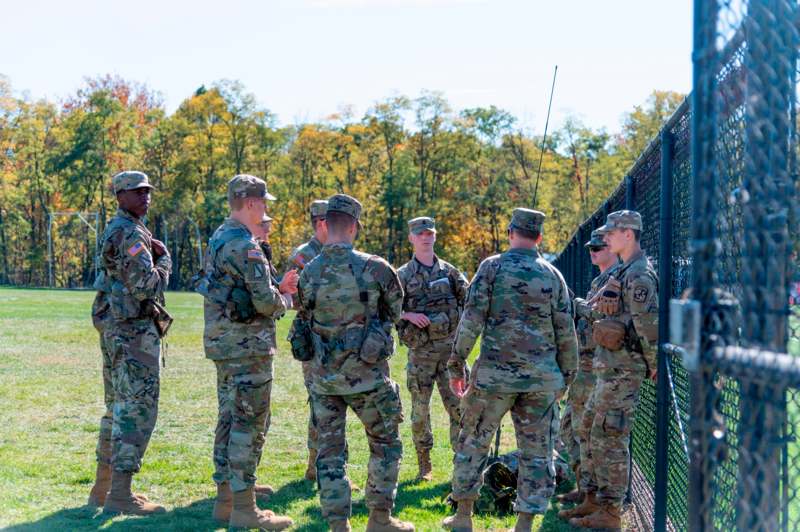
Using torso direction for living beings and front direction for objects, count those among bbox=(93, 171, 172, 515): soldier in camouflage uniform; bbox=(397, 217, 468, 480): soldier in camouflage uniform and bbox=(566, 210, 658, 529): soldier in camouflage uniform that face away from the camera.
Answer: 0

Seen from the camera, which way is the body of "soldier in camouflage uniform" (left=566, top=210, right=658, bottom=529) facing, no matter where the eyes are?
to the viewer's left

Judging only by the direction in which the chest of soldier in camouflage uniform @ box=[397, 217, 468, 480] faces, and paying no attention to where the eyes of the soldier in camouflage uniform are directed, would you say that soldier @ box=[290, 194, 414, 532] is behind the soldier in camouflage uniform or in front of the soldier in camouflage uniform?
in front

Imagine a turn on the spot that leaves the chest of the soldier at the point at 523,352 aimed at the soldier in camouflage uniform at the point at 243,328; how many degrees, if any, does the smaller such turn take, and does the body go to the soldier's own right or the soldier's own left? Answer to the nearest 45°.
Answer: approximately 90° to the soldier's own left

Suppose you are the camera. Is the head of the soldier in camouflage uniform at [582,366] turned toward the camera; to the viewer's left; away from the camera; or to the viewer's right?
to the viewer's left

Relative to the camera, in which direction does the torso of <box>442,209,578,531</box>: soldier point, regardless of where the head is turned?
away from the camera

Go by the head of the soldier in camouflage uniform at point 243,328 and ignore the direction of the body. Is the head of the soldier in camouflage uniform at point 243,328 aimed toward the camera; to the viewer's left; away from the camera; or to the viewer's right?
to the viewer's right

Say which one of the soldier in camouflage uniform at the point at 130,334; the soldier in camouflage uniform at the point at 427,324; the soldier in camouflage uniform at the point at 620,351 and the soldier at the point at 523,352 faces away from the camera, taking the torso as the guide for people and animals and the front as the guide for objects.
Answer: the soldier

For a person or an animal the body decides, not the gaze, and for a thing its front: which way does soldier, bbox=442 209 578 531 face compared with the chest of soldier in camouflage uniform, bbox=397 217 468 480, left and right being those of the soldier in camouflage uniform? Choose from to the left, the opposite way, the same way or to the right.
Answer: the opposite way

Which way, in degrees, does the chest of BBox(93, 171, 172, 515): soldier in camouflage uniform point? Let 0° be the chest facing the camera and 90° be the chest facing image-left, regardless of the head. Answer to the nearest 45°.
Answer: approximately 270°

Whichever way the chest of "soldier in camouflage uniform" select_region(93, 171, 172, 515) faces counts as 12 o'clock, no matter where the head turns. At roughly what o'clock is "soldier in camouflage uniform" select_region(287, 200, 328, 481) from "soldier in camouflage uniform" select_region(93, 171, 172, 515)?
"soldier in camouflage uniform" select_region(287, 200, 328, 481) is roughly at 11 o'clock from "soldier in camouflage uniform" select_region(93, 171, 172, 515).

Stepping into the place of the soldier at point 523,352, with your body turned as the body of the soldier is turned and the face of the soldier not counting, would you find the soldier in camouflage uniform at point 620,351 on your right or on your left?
on your right

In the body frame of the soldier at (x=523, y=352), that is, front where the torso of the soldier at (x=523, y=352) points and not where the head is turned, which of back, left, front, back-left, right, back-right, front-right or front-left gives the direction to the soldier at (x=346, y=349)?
left

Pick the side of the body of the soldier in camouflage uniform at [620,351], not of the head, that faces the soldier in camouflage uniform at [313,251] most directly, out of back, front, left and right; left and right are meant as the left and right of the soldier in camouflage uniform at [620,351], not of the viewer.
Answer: front

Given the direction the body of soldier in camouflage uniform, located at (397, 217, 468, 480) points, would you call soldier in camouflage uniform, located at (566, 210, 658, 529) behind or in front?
in front

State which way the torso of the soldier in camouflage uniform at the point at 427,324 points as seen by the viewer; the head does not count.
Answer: toward the camera
